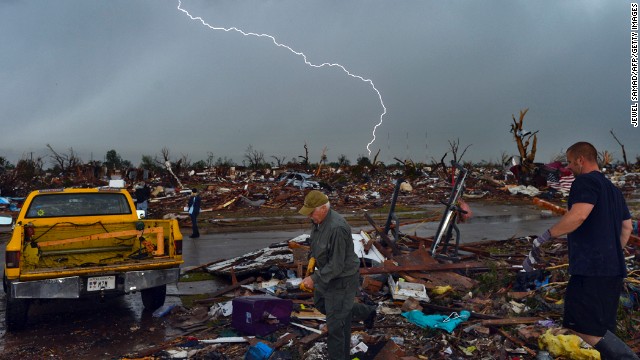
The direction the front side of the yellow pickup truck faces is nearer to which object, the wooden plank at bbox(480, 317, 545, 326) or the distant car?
the distant car

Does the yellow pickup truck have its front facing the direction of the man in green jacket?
no

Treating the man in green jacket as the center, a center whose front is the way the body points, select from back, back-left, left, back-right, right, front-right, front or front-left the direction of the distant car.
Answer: right

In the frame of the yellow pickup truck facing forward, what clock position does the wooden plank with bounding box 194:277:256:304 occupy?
The wooden plank is roughly at 3 o'clock from the yellow pickup truck.

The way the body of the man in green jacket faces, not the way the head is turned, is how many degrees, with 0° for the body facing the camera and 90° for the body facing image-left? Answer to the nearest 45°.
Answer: approximately 90°

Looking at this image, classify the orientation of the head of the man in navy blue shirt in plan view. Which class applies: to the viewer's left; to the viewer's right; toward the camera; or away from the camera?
to the viewer's left

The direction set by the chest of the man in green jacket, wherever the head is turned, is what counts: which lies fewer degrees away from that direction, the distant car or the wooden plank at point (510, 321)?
the distant car

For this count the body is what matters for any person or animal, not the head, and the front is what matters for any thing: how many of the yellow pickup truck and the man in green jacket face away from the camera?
1

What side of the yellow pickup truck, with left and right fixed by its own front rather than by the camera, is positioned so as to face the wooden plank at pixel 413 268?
right

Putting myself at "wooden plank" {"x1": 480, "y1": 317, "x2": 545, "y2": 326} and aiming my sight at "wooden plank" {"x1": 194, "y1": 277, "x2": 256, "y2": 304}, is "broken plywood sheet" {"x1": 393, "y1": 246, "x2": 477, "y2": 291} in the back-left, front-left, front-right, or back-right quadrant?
front-right

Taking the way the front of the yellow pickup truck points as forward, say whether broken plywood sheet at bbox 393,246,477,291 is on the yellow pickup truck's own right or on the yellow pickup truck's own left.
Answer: on the yellow pickup truck's own right

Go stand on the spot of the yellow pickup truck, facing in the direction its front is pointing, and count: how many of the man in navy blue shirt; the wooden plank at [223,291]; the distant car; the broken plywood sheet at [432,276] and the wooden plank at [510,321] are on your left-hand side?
0

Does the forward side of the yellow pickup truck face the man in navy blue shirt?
no

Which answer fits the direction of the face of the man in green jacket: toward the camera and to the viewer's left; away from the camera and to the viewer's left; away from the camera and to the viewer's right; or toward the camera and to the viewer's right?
toward the camera and to the viewer's left

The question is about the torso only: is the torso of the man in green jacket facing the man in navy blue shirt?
no

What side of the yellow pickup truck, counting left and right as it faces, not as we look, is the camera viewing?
back
